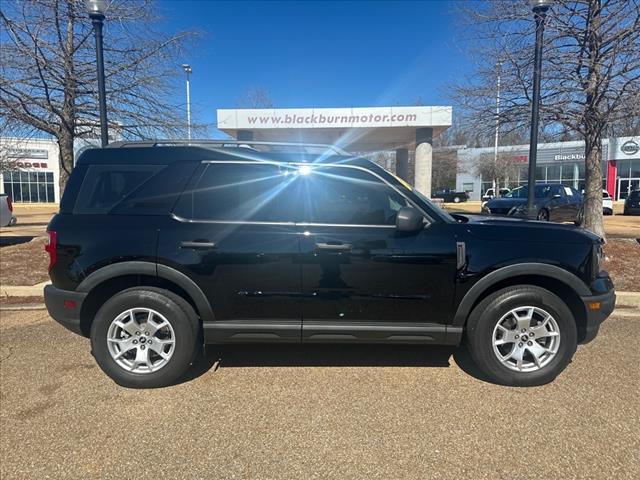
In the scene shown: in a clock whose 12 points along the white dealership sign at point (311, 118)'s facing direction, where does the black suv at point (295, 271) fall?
The black suv is roughly at 12 o'clock from the white dealership sign.

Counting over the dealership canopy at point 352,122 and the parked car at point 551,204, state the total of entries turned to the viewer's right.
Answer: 0

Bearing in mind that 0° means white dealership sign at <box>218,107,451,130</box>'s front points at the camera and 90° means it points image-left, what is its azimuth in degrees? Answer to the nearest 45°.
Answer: approximately 0°

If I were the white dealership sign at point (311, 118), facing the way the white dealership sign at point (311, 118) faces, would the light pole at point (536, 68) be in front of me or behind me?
in front

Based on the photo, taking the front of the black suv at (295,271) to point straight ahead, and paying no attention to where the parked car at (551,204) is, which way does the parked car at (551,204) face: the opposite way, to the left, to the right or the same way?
the opposite way

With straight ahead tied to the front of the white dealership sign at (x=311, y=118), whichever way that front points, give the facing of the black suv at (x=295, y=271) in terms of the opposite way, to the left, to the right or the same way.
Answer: to the left

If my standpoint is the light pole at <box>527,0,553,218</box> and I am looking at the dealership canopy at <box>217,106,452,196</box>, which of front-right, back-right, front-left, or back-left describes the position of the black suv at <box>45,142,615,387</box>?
back-left

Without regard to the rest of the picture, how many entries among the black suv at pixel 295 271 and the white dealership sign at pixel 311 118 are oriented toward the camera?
1
